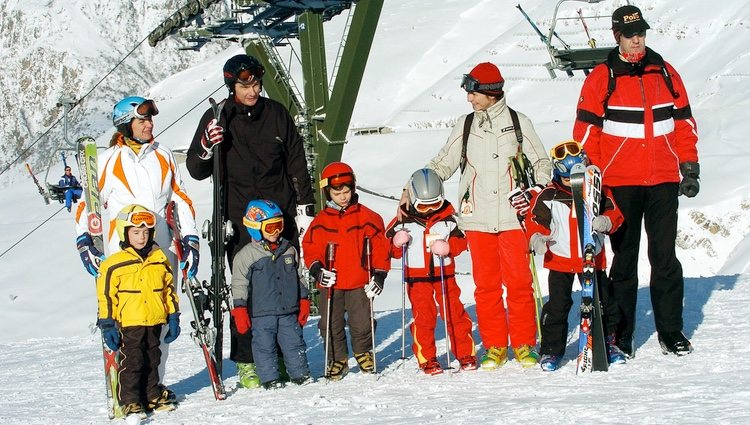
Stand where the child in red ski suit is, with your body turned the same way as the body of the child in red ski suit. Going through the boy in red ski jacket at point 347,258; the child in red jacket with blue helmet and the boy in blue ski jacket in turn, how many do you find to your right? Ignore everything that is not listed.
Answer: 2

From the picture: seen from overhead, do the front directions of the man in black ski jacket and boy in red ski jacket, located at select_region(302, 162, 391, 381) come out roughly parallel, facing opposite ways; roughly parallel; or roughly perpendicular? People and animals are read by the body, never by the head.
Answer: roughly parallel

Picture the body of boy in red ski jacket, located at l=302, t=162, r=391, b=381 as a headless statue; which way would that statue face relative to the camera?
toward the camera

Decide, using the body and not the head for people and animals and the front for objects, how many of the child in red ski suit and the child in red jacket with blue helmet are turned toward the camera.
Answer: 2

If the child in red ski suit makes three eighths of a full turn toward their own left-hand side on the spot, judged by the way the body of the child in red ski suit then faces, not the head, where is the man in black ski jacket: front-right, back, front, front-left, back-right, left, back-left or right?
back-left

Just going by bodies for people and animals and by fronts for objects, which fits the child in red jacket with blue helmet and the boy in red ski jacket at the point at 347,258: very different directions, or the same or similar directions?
same or similar directions

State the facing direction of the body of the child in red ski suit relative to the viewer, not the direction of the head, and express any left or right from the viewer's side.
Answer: facing the viewer

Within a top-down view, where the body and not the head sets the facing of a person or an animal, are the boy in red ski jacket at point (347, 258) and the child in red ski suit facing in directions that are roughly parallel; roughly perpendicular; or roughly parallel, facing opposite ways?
roughly parallel

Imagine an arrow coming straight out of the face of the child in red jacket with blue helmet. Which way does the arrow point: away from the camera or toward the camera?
toward the camera

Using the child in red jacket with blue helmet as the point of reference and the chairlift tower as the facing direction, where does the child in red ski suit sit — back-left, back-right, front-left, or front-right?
front-left

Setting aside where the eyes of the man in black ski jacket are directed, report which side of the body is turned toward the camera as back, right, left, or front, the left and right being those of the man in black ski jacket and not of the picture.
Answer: front

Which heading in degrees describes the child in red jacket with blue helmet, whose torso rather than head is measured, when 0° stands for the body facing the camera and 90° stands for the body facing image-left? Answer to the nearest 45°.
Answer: approximately 0°

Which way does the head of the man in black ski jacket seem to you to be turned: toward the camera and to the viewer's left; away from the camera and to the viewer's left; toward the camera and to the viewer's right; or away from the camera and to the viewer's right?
toward the camera and to the viewer's right
